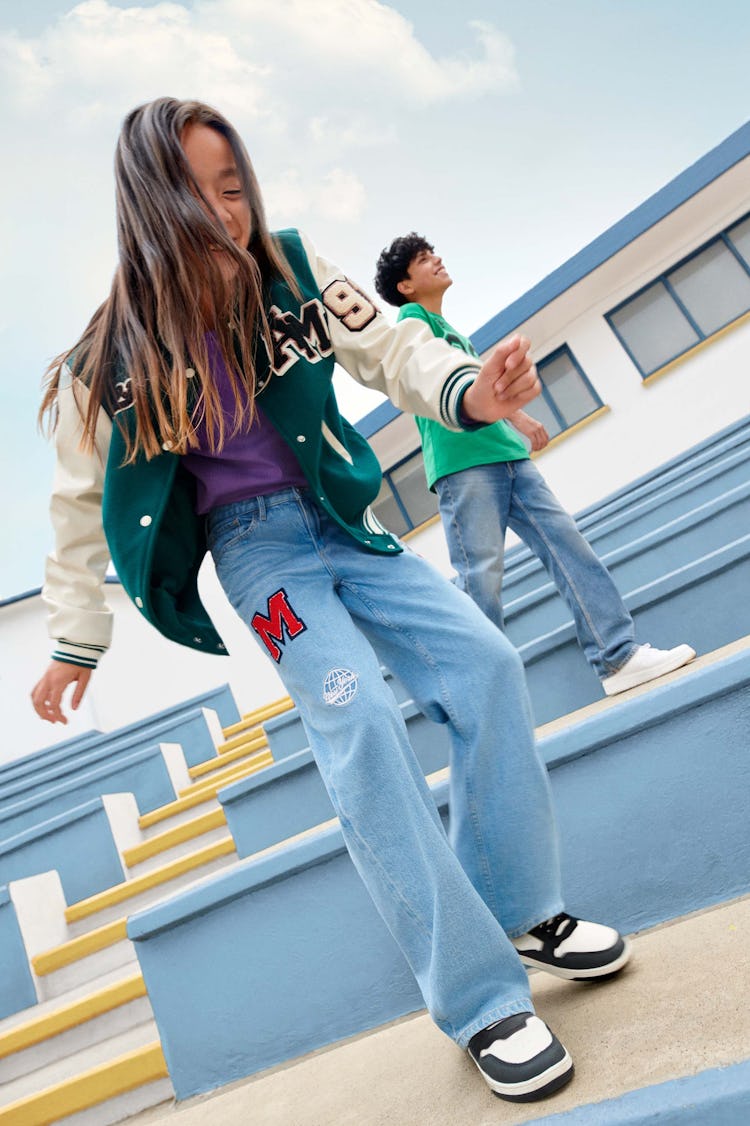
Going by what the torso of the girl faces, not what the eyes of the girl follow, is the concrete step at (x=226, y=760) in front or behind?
behind

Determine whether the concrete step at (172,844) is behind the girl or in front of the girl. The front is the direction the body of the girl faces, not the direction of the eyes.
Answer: behind

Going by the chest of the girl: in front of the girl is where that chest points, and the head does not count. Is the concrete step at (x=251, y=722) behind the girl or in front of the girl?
behind

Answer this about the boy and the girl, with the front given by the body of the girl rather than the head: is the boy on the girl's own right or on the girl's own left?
on the girl's own left

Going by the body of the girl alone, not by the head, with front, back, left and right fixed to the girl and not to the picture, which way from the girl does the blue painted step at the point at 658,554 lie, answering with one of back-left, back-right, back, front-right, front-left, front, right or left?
left

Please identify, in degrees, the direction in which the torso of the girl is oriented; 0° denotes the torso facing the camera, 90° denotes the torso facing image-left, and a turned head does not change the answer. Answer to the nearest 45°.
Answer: approximately 315°

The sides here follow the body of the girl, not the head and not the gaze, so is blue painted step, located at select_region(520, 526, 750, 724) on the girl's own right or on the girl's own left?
on the girl's own left
